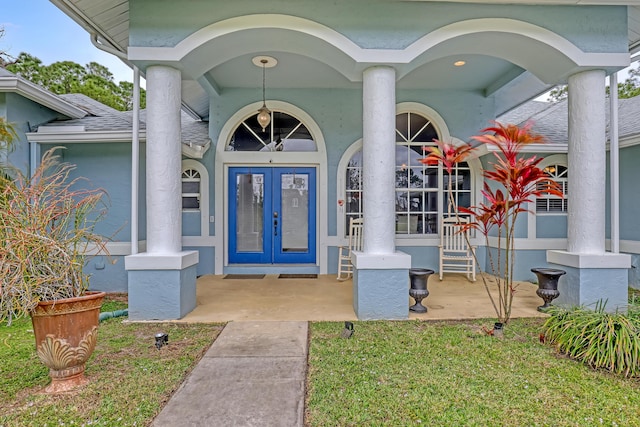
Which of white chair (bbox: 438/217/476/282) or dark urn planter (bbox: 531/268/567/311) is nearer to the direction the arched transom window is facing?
the dark urn planter

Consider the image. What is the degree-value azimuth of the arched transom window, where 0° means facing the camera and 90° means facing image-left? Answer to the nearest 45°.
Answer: approximately 0°

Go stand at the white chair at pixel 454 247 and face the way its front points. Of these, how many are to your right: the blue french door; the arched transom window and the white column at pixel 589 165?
2

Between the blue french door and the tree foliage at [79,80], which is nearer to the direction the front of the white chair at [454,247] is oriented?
the blue french door

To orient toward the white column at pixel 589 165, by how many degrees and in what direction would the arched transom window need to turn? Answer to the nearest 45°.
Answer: approximately 45° to its left

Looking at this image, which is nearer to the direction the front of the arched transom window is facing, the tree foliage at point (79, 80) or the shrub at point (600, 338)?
the shrub

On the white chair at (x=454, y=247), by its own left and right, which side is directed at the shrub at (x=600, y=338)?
front

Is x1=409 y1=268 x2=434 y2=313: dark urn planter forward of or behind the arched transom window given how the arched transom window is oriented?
forward

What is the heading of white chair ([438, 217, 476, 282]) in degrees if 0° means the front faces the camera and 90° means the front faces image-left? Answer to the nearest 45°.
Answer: approximately 0°

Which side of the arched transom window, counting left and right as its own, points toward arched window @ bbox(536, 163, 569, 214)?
left

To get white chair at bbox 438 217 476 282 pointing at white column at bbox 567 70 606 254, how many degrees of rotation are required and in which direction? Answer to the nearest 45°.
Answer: approximately 45° to its left

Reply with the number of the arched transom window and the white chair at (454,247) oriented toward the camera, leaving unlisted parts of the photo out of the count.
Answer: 2

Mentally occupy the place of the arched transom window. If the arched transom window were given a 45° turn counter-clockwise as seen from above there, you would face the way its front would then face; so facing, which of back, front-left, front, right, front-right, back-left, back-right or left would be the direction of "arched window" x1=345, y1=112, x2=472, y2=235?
front-left

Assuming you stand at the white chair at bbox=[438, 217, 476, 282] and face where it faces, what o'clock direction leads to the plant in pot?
The plant in pot is roughly at 1 o'clock from the white chair.

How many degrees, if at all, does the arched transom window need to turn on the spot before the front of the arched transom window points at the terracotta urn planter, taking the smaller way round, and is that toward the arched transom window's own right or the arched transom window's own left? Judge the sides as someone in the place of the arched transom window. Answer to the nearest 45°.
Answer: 0° — it already faces it

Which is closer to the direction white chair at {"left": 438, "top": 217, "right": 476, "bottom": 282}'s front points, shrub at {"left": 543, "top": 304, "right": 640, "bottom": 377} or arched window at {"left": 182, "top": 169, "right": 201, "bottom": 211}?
the shrub
